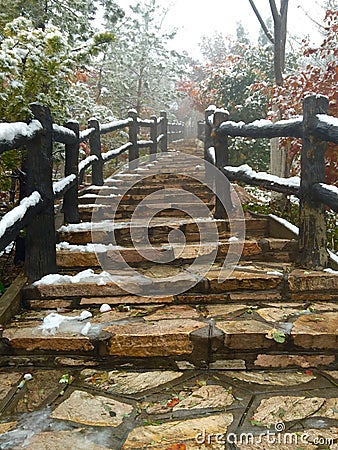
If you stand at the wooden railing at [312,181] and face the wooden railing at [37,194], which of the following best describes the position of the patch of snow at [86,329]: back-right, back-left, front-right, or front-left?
front-left

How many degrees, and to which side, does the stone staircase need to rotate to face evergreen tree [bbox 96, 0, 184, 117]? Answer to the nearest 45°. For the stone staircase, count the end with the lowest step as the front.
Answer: approximately 180°

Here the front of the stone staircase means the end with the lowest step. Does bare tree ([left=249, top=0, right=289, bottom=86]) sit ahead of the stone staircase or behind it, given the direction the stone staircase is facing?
behind

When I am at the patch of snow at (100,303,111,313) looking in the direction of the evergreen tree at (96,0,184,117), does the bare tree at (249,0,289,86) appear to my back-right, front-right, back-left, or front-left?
front-right

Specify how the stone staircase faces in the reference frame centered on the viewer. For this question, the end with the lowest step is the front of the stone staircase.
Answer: facing the viewer

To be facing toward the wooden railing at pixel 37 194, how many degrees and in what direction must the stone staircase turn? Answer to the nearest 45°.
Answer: approximately 90° to its right
